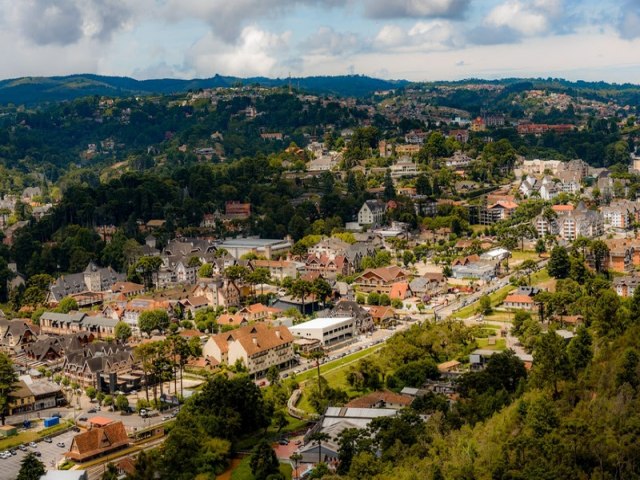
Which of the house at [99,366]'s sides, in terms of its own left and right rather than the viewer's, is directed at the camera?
front

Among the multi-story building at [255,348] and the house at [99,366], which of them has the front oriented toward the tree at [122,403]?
the house

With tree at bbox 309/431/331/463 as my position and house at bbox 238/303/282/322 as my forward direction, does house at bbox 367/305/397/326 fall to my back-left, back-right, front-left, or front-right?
front-right

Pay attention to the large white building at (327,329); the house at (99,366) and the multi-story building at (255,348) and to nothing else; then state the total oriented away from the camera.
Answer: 0

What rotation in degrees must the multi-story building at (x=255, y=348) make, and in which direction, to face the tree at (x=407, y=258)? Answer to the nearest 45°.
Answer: approximately 90° to its left

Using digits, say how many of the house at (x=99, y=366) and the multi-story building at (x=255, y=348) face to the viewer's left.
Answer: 0

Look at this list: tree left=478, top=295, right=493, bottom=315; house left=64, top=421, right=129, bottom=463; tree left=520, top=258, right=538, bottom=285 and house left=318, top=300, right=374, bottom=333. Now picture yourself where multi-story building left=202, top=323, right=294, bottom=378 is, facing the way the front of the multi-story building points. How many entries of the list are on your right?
1

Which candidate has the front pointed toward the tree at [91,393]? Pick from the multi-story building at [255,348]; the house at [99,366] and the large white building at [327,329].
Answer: the house

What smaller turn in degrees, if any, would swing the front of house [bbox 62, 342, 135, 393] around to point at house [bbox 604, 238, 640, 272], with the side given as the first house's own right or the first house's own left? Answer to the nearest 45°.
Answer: approximately 90° to the first house's own left

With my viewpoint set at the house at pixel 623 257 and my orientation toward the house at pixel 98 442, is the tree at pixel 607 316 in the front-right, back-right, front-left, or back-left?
front-left

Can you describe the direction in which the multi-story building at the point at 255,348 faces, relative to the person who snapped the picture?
facing the viewer and to the right of the viewer

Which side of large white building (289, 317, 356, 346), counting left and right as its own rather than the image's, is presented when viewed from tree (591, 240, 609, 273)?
left

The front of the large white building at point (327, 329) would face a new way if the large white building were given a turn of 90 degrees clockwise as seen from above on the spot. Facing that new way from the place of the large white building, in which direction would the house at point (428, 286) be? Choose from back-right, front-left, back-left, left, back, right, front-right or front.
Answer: back

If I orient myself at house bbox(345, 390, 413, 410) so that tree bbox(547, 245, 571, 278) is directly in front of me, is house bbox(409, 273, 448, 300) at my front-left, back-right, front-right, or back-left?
front-left

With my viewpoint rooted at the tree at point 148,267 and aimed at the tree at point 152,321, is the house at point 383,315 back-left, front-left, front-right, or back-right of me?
front-left
